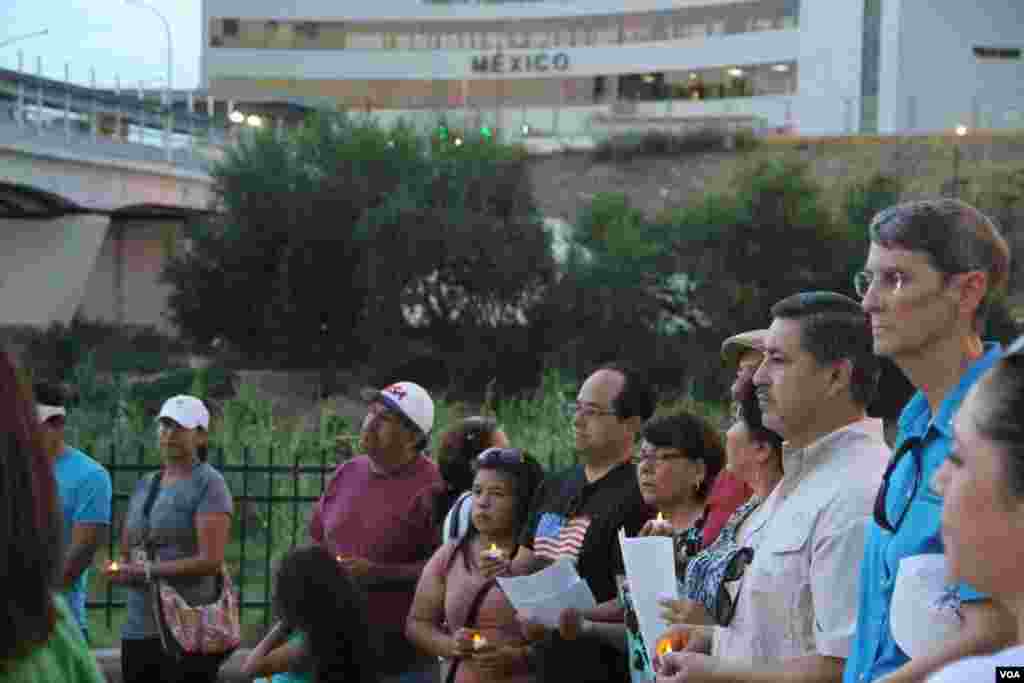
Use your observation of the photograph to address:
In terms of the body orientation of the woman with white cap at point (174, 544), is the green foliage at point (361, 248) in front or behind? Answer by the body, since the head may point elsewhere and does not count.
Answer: behind

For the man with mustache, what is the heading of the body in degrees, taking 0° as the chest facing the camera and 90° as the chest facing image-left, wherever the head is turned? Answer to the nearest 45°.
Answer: approximately 90°

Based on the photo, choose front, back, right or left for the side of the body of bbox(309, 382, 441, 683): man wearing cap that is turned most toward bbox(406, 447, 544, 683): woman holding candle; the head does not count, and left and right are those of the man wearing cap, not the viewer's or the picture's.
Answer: left

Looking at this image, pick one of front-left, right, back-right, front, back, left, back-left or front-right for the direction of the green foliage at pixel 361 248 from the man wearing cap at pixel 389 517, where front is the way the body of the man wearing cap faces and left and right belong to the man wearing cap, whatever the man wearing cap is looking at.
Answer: back-right

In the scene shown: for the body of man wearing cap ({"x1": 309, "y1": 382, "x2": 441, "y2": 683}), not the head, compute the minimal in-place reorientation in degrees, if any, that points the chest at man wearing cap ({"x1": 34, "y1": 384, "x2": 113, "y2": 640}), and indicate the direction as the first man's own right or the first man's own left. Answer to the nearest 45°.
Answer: approximately 45° to the first man's own right

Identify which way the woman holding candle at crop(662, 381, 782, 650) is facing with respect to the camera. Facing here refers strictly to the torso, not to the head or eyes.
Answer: to the viewer's left

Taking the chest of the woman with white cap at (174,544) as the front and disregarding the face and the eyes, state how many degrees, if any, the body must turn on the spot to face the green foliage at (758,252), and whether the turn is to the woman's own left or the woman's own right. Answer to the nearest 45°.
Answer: approximately 180°

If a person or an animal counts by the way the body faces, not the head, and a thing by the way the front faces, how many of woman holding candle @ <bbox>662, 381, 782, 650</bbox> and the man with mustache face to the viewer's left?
2
